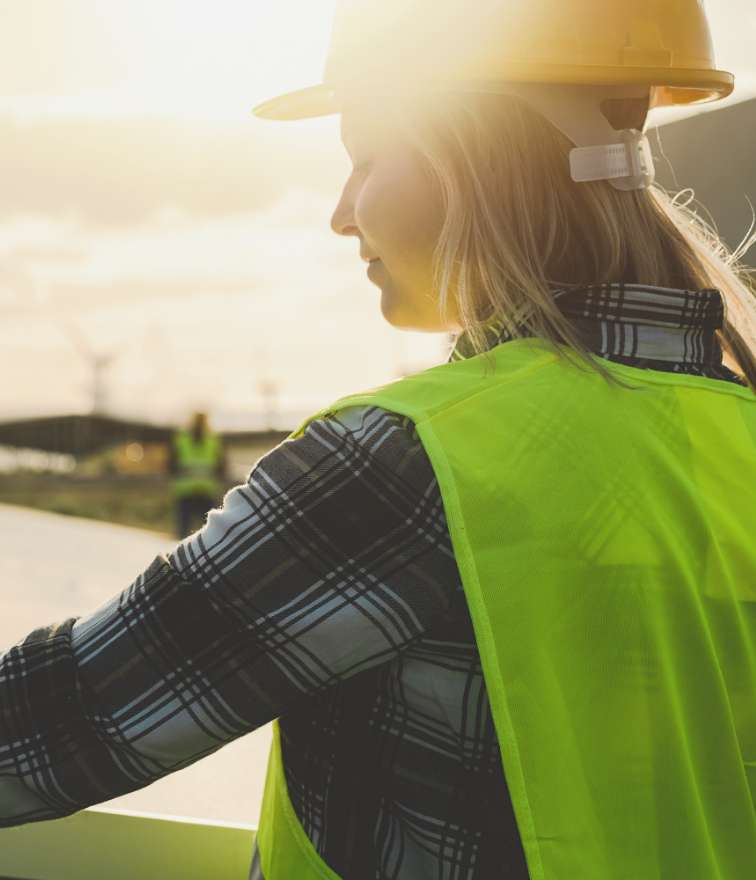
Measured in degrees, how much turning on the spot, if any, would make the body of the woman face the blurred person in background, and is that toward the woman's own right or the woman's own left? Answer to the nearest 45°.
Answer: approximately 45° to the woman's own right

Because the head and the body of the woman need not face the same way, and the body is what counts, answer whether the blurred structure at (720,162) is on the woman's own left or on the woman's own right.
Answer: on the woman's own right

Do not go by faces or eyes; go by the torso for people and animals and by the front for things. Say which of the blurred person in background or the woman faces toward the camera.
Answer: the blurred person in background

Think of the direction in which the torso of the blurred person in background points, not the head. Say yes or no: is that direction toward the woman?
yes

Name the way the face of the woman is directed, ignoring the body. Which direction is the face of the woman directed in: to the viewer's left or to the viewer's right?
to the viewer's left

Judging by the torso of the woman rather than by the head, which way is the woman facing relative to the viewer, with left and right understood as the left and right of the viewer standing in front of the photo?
facing away from the viewer and to the left of the viewer

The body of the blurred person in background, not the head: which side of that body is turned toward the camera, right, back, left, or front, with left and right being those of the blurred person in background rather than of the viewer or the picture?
front

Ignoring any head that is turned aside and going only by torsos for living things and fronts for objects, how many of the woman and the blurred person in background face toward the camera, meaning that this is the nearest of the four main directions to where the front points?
1
